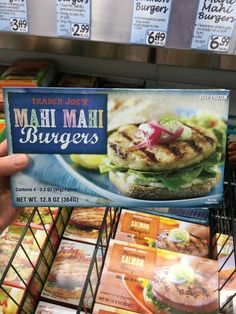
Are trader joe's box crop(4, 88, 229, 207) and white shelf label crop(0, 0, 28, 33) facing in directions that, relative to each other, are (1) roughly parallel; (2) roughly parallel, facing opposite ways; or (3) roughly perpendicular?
roughly parallel

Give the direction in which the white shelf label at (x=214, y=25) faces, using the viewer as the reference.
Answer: facing the viewer

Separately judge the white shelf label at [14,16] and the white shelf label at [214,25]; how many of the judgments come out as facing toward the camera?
2

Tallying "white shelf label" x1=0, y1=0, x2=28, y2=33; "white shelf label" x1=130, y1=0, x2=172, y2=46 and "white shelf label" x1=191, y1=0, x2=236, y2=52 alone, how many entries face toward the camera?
3

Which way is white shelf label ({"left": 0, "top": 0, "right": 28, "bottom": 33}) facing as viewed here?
toward the camera

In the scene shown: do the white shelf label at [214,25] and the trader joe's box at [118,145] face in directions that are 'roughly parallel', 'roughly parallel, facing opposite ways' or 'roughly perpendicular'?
roughly parallel

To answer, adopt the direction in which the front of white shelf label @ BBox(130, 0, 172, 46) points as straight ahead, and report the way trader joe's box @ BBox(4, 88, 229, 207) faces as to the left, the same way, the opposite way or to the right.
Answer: the same way

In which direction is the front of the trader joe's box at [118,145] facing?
toward the camera

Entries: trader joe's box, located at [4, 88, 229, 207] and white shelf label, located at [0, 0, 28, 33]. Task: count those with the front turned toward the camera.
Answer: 2

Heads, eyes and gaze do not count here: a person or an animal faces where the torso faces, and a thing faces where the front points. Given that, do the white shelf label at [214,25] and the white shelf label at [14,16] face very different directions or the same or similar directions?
same or similar directions
